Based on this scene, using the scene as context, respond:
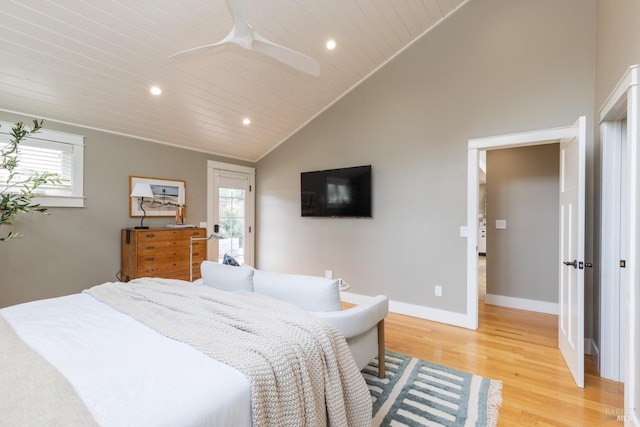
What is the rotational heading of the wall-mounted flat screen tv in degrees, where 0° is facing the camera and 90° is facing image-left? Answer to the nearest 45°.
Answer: approximately 45°

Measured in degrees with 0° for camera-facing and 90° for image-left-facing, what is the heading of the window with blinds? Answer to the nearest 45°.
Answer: approximately 315°

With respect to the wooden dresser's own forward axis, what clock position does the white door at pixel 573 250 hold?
The white door is roughly at 12 o'clock from the wooden dresser.

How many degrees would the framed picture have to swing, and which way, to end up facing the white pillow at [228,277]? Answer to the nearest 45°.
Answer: approximately 45° to its right

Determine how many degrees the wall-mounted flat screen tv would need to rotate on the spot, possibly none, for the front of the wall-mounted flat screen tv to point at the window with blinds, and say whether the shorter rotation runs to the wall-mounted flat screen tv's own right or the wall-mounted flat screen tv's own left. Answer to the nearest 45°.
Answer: approximately 45° to the wall-mounted flat screen tv's own right

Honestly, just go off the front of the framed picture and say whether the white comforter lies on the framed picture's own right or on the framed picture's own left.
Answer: on the framed picture's own right

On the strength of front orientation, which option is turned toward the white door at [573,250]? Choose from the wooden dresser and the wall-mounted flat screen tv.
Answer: the wooden dresser

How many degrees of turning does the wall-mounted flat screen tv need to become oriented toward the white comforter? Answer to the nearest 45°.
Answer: approximately 45° to its left

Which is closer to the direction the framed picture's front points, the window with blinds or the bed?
the bed
